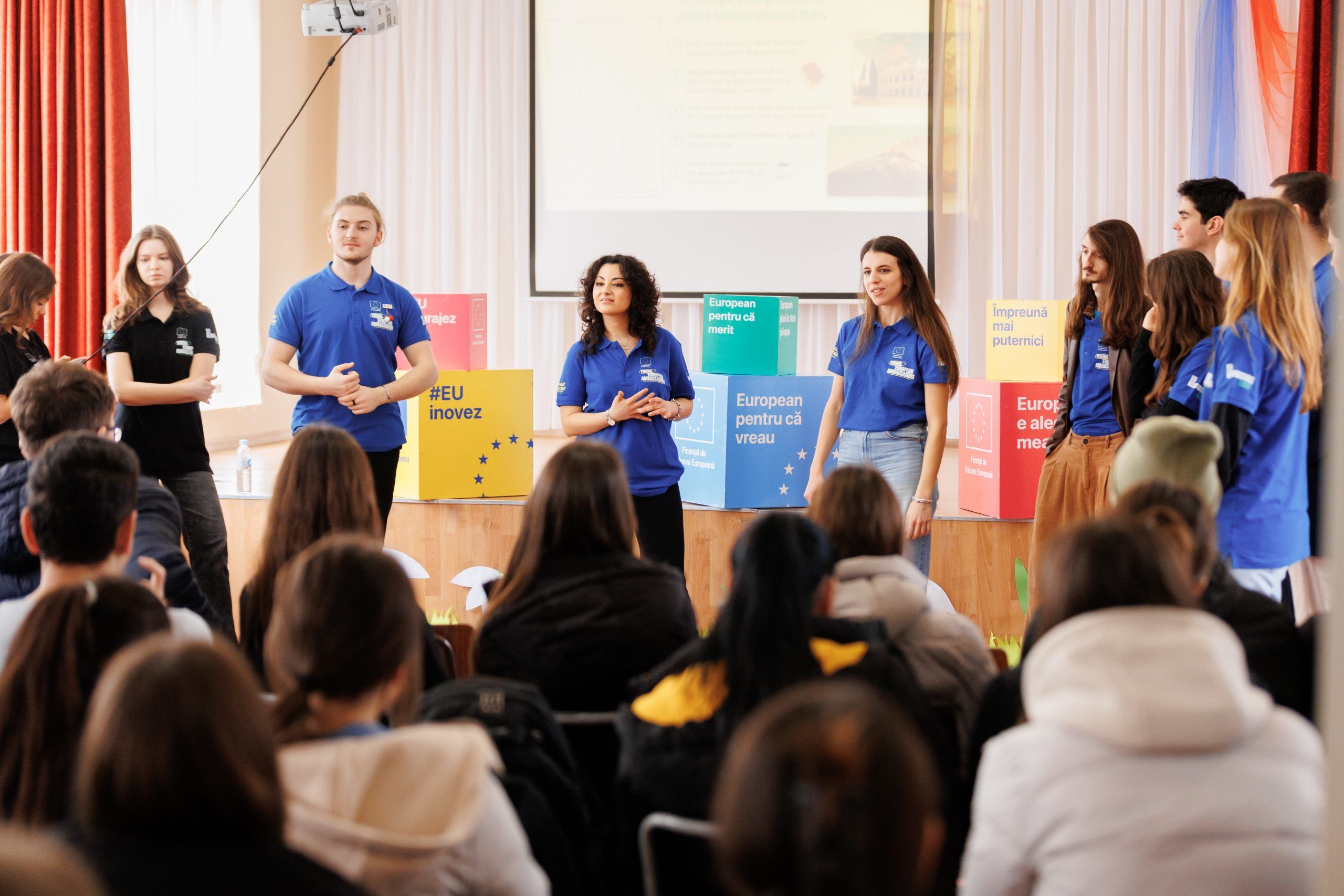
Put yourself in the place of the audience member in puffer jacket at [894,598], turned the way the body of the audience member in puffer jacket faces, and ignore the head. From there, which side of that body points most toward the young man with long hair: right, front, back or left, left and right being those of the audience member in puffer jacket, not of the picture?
front

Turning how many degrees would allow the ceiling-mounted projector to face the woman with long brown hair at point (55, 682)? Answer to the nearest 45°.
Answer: approximately 180°

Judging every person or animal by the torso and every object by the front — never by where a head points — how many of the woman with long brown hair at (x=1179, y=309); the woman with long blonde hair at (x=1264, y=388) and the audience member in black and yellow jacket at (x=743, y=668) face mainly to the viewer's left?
2

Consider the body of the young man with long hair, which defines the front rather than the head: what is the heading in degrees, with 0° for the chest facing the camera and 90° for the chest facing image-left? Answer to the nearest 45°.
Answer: approximately 45°

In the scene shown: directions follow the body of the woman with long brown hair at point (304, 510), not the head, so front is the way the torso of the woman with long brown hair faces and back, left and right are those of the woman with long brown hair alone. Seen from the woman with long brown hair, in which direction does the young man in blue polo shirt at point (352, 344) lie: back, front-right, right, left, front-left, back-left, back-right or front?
front

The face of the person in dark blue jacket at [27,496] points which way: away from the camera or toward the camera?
away from the camera

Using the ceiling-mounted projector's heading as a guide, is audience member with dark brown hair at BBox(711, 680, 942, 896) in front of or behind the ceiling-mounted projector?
behind

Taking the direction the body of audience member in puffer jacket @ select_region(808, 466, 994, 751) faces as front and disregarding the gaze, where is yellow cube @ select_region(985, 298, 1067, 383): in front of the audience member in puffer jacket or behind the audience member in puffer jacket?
in front

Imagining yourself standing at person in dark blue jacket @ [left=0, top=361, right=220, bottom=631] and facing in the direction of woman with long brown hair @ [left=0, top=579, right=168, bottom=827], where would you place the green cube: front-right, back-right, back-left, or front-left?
back-left

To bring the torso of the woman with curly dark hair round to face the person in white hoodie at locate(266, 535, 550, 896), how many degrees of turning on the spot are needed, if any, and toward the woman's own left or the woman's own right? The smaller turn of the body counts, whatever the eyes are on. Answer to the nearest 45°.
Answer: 0° — they already face them

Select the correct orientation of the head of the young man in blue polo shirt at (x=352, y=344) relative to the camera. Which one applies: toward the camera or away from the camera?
toward the camera

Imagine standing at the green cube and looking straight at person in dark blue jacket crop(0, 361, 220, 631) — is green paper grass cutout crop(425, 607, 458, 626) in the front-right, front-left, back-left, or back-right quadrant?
front-right

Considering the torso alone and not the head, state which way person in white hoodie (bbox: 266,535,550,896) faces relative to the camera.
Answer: away from the camera

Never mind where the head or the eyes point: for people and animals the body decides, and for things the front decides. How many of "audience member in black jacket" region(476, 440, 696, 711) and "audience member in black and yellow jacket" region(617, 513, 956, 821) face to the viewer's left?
0

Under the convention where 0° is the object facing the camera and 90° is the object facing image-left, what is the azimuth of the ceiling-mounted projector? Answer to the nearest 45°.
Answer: approximately 180°

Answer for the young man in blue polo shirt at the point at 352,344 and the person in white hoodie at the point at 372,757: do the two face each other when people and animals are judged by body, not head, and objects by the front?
yes

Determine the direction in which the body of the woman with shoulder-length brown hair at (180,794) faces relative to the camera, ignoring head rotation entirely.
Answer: away from the camera

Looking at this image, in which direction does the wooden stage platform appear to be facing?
toward the camera

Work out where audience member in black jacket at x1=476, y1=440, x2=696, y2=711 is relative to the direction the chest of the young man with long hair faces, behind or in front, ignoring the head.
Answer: in front

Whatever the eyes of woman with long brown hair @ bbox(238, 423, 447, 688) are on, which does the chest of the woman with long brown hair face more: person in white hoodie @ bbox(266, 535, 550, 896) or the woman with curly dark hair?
the woman with curly dark hair
